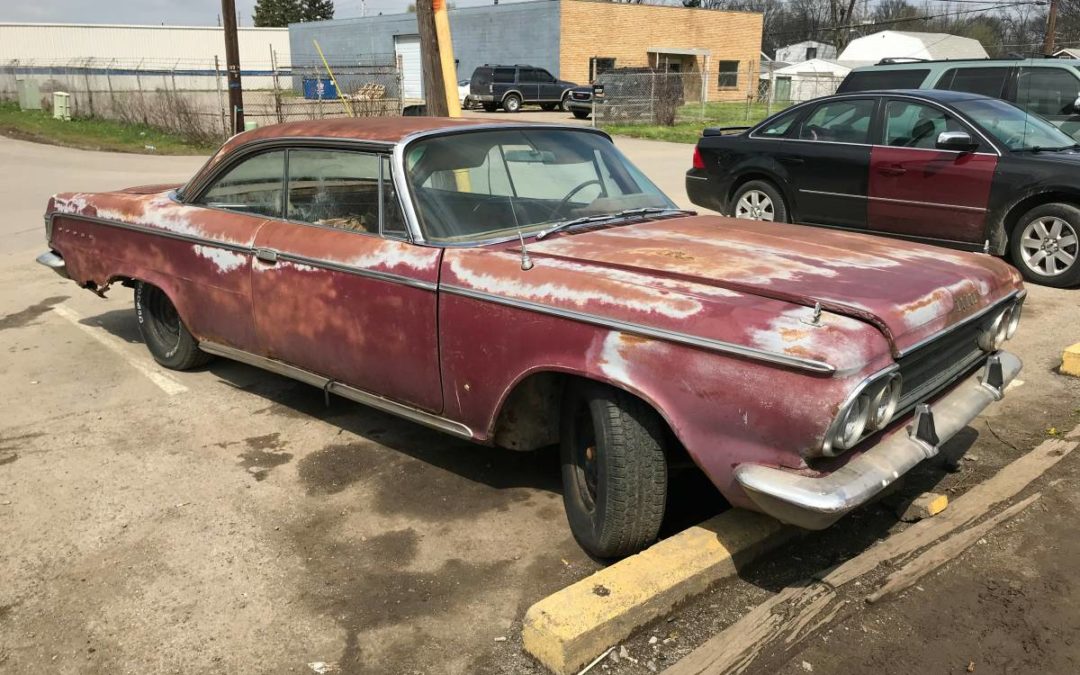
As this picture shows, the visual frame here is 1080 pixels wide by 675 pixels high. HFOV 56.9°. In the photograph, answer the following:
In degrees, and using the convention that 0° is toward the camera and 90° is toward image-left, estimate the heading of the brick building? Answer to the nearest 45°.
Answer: approximately 315°

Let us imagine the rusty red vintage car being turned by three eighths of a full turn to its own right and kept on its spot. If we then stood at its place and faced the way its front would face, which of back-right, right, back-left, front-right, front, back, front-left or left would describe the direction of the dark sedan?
back-right

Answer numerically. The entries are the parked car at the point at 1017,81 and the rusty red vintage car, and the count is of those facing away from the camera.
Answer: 0

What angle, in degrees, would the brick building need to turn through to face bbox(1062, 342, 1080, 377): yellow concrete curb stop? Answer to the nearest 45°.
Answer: approximately 45° to its right

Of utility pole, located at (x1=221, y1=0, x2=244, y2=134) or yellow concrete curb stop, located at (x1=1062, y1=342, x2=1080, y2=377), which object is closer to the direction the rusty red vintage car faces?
the yellow concrete curb stop

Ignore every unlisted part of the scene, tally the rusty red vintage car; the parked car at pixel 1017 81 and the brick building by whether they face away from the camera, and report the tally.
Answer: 0

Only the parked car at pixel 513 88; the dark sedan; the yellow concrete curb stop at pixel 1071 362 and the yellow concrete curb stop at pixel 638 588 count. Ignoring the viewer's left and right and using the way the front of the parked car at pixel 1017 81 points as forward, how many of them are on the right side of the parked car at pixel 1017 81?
3

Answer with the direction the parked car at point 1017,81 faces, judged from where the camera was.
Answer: facing to the right of the viewer

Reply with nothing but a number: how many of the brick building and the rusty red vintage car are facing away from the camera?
0

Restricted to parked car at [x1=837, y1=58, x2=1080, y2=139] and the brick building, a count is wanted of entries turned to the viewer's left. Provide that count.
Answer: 0

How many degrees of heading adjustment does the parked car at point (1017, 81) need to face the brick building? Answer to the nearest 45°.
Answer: approximately 135° to its left

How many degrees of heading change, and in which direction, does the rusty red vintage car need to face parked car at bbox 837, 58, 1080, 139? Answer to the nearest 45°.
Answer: approximately 90° to its left

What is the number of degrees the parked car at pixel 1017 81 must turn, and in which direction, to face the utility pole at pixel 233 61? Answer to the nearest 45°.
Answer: approximately 180°

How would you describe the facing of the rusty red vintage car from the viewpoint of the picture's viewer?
facing the viewer and to the right of the viewer

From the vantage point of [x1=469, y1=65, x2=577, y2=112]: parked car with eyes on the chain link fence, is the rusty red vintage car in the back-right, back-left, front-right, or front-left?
front-left

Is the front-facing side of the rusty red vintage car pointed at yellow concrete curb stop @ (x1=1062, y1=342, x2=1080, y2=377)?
no

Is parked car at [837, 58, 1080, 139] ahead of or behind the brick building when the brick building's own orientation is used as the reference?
ahead

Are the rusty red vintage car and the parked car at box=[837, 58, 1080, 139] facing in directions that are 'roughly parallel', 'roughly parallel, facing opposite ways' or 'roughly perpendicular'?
roughly parallel
